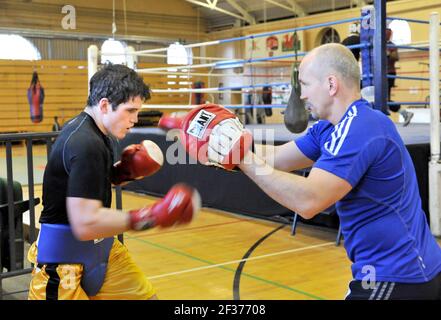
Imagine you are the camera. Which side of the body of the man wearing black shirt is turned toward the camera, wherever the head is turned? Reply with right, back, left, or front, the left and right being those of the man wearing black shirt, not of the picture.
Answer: right

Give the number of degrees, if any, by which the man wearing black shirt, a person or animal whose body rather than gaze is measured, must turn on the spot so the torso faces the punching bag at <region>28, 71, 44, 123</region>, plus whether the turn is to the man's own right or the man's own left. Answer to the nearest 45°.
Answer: approximately 90° to the man's own left

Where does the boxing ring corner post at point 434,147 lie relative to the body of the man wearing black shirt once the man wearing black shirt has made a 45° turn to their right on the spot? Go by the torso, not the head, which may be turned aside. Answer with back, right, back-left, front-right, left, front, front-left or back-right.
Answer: left

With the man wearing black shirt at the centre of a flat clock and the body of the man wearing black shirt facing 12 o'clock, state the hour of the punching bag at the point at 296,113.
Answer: The punching bag is roughly at 10 o'clock from the man wearing black shirt.
